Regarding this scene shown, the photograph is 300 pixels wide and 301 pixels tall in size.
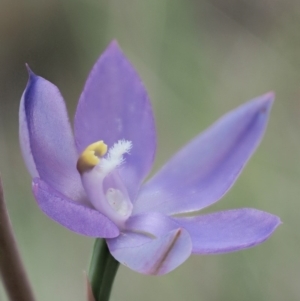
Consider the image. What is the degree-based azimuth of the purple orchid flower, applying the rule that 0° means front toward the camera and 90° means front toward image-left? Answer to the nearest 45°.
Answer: approximately 315°
